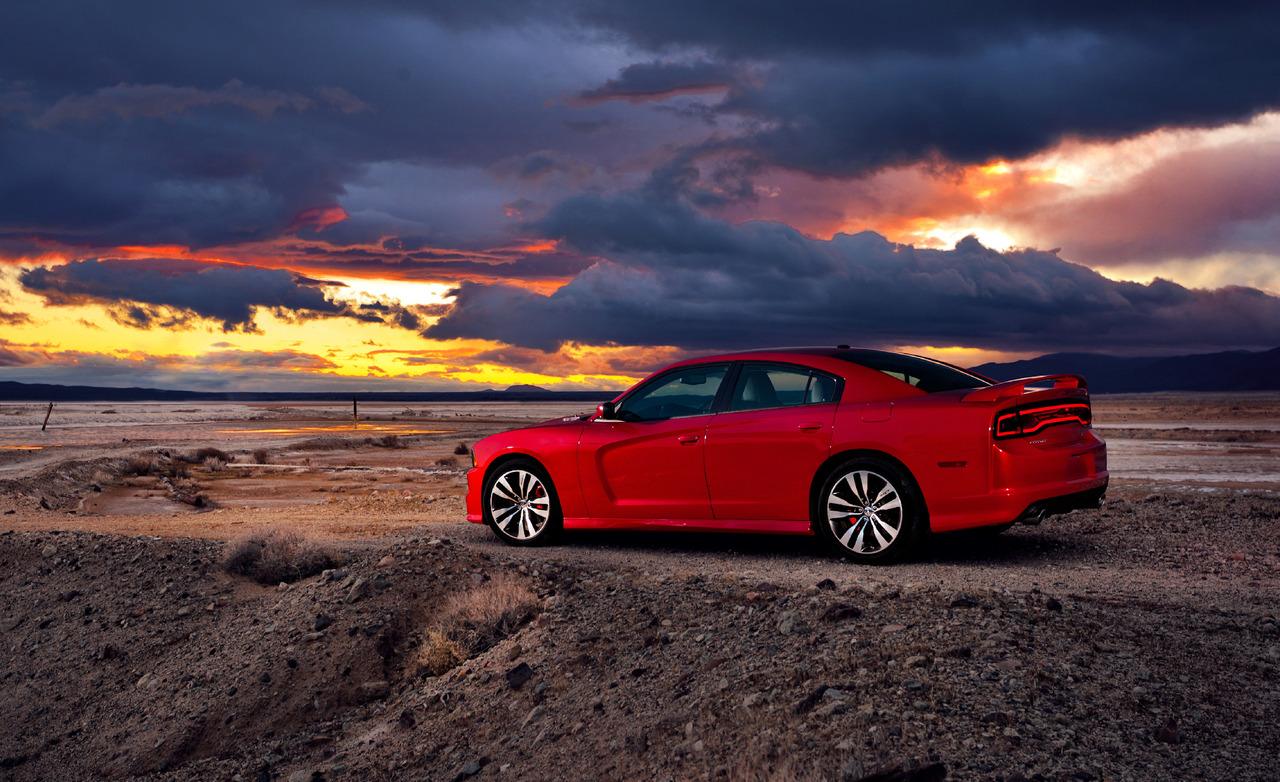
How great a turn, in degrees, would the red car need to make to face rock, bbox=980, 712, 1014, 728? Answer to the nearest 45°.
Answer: approximately 135° to its left

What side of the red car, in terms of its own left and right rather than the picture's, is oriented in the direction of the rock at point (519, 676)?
left

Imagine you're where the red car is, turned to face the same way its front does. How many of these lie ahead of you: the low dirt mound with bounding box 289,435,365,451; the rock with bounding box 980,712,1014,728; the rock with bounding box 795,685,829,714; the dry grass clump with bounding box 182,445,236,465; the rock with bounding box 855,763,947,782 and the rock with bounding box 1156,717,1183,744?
2

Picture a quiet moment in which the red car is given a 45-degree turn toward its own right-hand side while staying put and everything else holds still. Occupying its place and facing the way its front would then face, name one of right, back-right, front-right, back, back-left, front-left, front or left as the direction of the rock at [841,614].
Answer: back

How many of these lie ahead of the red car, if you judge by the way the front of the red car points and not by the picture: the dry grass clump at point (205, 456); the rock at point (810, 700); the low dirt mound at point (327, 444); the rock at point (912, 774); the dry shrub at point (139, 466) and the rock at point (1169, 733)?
3

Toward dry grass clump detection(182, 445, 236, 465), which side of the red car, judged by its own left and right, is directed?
front

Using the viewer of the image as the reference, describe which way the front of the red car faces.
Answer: facing away from the viewer and to the left of the viewer

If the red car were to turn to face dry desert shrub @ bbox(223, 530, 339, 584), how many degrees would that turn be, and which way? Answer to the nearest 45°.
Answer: approximately 45° to its left

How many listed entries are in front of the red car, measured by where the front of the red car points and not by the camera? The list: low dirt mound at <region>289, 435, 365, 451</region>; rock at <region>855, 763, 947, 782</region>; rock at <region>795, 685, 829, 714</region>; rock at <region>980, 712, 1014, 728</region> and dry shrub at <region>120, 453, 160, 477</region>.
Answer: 2

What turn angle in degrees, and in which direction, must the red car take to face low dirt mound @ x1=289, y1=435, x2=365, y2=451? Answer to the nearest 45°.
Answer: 0° — it already faces it

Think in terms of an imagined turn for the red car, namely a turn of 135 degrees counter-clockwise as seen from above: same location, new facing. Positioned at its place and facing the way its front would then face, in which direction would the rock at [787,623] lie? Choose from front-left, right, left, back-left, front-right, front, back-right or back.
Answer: front

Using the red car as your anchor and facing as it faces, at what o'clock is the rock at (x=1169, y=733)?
The rock is roughly at 7 o'clock from the red car.

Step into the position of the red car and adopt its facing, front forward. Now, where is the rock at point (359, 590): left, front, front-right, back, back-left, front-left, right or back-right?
front-left

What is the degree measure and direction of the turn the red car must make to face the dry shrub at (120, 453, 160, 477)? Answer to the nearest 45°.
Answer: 0° — it already faces it

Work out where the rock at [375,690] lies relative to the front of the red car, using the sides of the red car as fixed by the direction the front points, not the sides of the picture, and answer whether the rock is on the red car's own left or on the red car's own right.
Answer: on the red car's own left

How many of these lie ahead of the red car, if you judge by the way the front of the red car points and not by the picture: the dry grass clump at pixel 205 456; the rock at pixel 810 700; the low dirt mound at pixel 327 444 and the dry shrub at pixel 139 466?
3

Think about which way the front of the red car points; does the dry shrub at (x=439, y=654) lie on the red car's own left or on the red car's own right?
on the red car's own left
